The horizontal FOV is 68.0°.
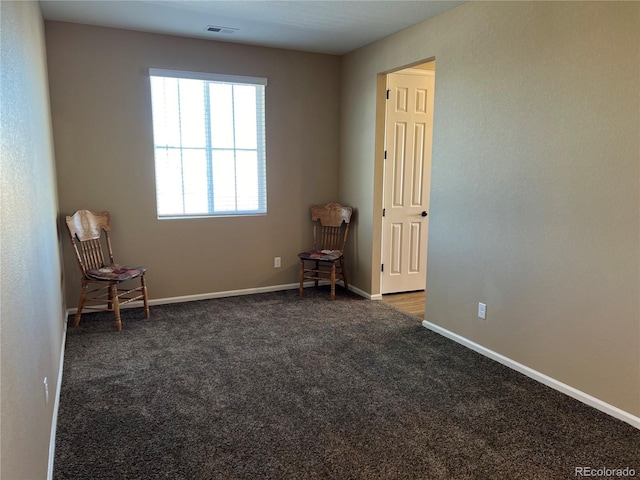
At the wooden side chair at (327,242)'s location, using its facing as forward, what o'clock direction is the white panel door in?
The white panel door is roughly at 8 o'clock from the wooden side chair.

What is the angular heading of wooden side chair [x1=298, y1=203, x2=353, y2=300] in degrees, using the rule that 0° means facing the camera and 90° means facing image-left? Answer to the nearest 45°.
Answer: approximately 45°

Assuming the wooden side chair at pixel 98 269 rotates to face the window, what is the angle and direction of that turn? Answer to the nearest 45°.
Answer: approximately 45° to its left

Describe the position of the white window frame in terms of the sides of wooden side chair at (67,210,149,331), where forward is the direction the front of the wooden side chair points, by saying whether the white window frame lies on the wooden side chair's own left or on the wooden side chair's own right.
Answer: on the wooden side chair's own left

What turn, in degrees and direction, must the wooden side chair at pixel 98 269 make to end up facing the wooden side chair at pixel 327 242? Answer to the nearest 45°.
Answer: approximately 45° to its left
